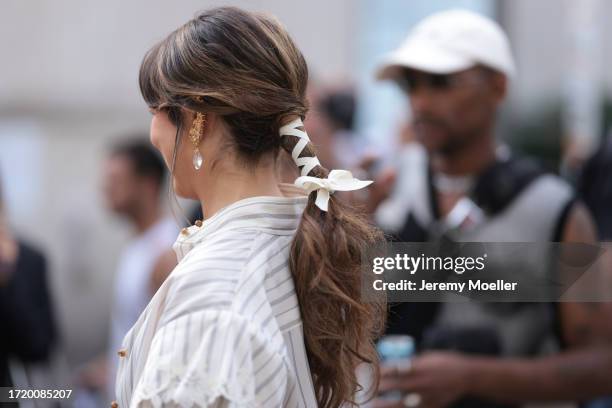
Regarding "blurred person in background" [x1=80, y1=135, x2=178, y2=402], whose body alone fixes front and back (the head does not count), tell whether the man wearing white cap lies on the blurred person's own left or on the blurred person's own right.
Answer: on the blurred person's own left

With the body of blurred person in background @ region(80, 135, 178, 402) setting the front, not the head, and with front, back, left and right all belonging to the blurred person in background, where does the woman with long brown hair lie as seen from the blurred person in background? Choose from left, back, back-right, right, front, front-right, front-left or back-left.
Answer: left

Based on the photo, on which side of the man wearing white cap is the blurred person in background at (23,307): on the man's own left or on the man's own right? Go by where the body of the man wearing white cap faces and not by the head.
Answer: on the man's own right

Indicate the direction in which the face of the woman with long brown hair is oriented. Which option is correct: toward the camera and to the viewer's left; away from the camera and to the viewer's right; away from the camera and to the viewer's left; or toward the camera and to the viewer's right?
away from the camera and to the viewer's left

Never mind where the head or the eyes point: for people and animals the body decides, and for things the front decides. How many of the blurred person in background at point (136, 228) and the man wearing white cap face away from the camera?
0

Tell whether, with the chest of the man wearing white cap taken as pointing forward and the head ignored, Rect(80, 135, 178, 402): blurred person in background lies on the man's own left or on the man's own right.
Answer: on the man's own right

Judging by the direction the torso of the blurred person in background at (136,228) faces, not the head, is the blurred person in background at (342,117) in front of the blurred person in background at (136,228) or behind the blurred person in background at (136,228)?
behind
